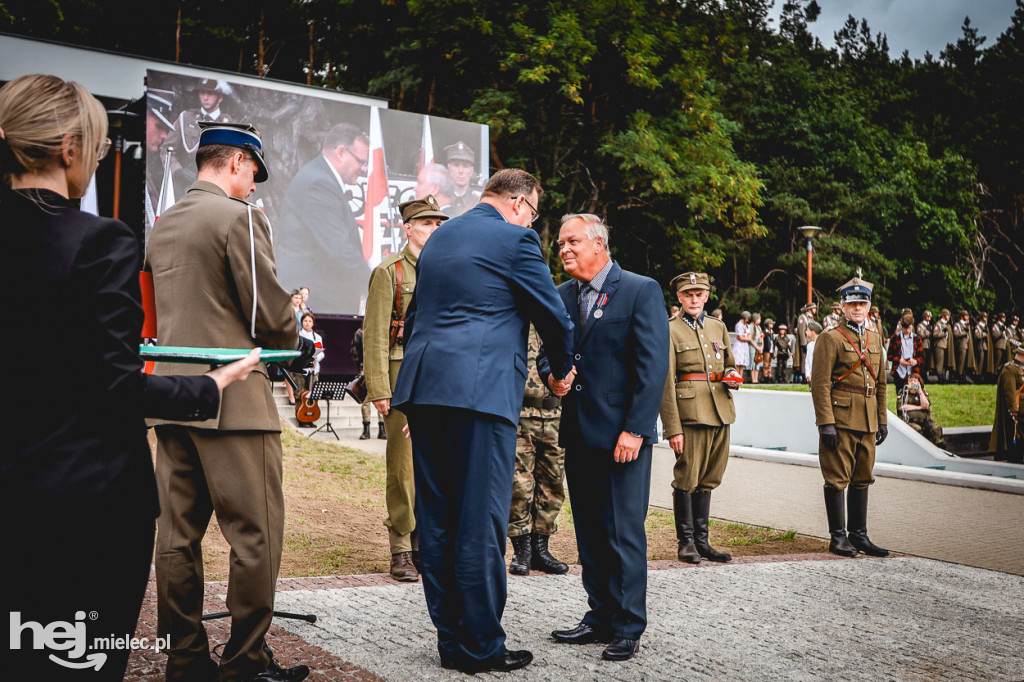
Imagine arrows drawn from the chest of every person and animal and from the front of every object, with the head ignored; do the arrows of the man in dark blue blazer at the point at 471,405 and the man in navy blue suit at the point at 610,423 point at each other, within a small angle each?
yes

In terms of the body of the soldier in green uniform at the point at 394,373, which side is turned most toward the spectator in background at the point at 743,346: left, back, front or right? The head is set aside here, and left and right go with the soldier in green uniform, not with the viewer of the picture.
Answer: back

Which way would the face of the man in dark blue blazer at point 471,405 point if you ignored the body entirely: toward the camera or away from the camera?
away from the camera

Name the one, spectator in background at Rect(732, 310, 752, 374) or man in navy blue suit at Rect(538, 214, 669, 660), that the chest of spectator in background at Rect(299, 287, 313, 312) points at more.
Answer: the man in navy blue suit

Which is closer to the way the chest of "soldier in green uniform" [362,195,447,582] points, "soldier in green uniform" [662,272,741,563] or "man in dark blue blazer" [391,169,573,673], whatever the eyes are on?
the man in dark blue blazer

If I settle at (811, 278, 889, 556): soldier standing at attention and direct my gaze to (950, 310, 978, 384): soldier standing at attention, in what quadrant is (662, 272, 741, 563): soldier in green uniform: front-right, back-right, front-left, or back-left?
back-left

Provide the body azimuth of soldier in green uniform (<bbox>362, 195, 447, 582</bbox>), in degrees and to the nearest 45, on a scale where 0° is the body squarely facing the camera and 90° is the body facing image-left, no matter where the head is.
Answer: approximately 315°

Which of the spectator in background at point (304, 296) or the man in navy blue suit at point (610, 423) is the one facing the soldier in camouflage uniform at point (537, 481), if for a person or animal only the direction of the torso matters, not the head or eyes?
the spectator in background

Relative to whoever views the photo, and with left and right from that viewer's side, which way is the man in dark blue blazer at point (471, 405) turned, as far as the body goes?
facing away from the viewer and to the right of the viewer

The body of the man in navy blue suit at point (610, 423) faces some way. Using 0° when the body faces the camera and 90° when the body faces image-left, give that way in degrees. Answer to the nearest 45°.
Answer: approximately 45°
